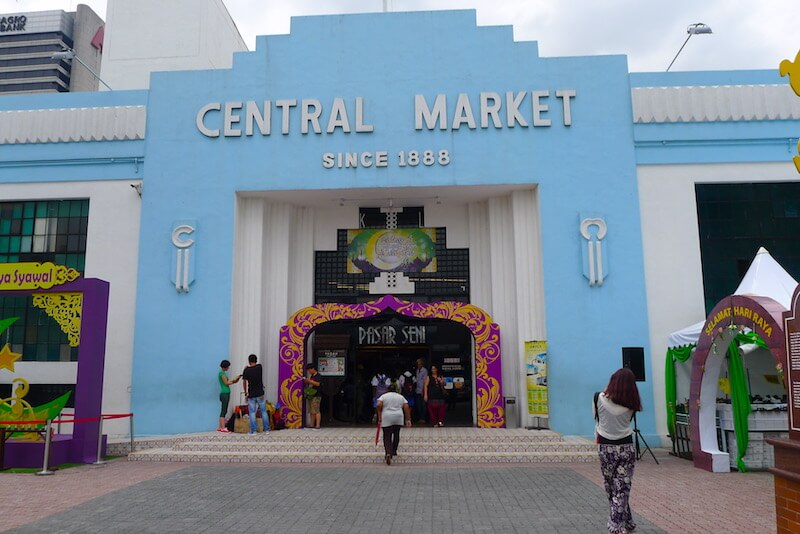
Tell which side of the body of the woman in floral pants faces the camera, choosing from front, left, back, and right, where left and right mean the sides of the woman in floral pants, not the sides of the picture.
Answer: back

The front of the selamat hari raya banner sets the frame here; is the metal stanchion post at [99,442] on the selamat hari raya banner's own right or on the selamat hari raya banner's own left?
on the selamat hari raya banner's own right

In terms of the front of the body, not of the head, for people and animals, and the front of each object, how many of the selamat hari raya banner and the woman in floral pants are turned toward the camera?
1

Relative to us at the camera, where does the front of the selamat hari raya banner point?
facing the viewer

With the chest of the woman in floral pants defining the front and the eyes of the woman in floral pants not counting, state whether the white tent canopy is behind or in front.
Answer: in front

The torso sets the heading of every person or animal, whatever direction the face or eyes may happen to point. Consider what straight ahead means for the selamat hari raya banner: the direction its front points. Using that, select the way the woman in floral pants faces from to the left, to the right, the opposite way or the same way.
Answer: the opposite way

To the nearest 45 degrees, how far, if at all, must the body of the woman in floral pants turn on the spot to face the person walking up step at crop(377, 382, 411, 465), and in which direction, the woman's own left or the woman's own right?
approximately 45° to the woman's own left

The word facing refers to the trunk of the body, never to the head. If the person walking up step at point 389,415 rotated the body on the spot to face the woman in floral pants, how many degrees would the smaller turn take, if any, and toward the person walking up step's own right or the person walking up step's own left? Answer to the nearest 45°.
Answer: approximately 135° to the person walking up step's own right

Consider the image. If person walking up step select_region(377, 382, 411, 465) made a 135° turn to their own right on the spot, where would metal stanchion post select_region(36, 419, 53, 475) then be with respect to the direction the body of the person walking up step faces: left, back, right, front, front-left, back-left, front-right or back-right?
back-right

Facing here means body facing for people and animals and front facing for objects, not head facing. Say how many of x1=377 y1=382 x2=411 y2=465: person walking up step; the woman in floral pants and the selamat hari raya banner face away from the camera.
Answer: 2

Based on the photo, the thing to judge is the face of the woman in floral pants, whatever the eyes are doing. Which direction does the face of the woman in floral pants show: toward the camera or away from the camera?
away from the camera

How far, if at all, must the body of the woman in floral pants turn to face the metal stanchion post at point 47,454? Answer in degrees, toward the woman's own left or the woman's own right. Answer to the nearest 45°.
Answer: approximately 90° to the woman's own left

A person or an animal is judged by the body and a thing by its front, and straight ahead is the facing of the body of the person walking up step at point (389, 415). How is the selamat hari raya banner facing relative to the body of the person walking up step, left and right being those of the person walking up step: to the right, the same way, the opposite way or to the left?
the opposite way

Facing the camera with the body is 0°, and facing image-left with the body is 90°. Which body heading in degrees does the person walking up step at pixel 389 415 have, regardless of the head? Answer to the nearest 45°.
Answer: approximately 180°
